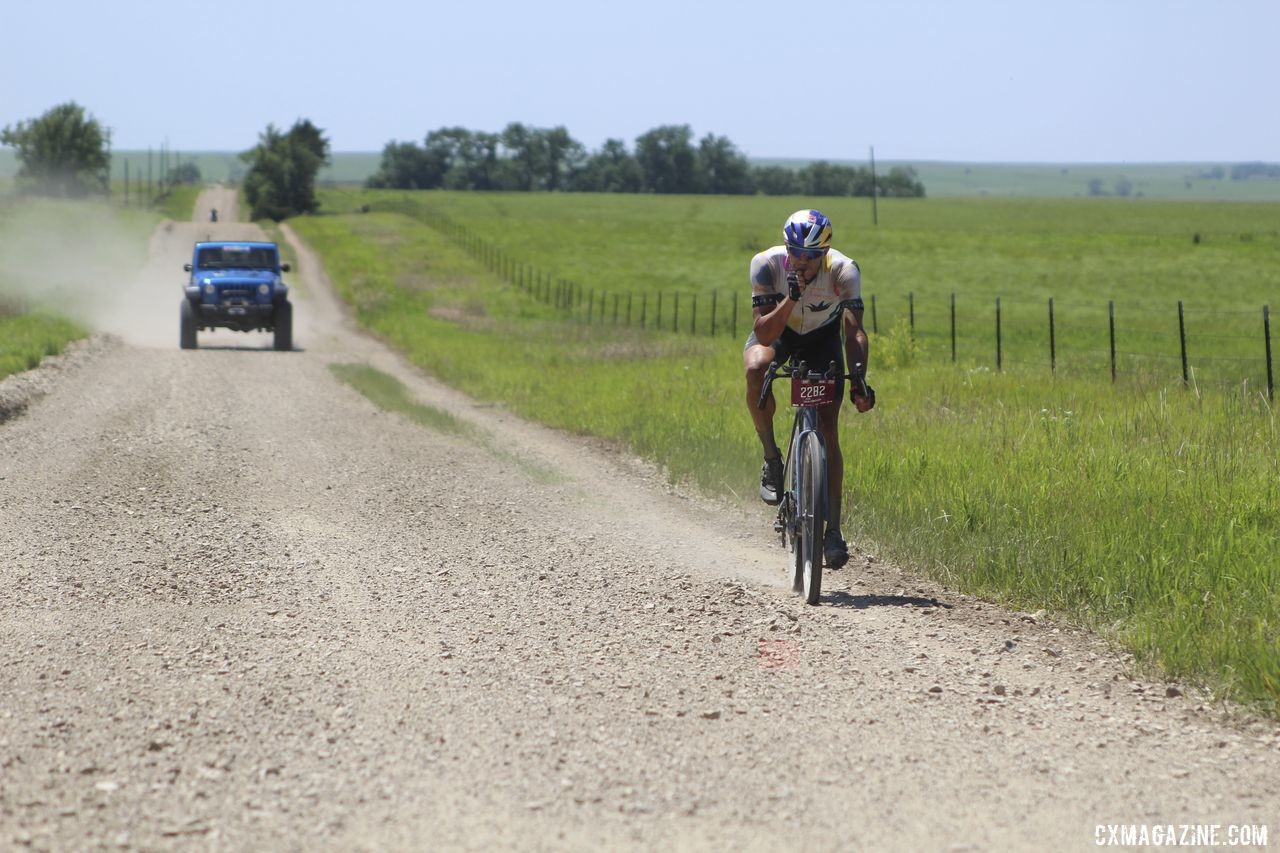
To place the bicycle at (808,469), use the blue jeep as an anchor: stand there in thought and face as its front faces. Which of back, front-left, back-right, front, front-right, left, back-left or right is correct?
front

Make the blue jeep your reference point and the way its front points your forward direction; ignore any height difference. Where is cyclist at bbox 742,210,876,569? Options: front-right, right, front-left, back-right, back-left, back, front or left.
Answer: front

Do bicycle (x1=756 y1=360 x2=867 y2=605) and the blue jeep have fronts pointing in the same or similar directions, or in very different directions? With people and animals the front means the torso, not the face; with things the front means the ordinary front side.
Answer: same or similar directions

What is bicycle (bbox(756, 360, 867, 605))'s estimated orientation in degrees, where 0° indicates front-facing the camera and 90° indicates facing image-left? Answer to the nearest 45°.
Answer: approximately 0°

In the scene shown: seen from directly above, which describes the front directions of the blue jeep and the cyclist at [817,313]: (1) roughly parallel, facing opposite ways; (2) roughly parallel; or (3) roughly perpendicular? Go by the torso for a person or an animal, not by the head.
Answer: roughly parallel

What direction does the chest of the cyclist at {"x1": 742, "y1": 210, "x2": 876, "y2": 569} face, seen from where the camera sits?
toward the camera

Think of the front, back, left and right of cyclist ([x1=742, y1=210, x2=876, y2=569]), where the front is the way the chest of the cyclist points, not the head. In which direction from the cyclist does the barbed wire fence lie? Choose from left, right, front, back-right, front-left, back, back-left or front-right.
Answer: back

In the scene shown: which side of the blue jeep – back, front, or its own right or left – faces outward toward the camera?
front

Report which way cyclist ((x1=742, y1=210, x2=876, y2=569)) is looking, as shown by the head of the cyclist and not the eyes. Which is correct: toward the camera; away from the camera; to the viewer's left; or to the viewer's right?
toward the camera

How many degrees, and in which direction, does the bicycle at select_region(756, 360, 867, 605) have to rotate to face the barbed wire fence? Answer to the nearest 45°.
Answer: approximately 180°
